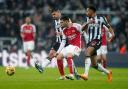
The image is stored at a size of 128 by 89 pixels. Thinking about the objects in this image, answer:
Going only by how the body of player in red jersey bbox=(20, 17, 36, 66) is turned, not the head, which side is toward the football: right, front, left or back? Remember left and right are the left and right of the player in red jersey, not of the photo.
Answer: front

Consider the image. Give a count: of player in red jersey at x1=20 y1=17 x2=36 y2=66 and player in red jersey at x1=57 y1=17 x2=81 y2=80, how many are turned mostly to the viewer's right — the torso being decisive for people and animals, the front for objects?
0

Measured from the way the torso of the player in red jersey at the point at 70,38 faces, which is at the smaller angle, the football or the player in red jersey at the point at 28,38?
the football

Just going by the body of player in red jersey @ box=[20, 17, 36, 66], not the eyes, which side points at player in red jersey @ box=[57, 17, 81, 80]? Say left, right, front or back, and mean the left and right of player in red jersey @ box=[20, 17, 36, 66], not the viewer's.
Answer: front

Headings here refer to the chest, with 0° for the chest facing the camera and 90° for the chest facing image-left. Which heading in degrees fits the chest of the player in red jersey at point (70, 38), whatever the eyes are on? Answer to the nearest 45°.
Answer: approximately 45°

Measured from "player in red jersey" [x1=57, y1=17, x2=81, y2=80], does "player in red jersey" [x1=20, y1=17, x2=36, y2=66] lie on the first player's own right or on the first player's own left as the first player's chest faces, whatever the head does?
on the first player's own right
